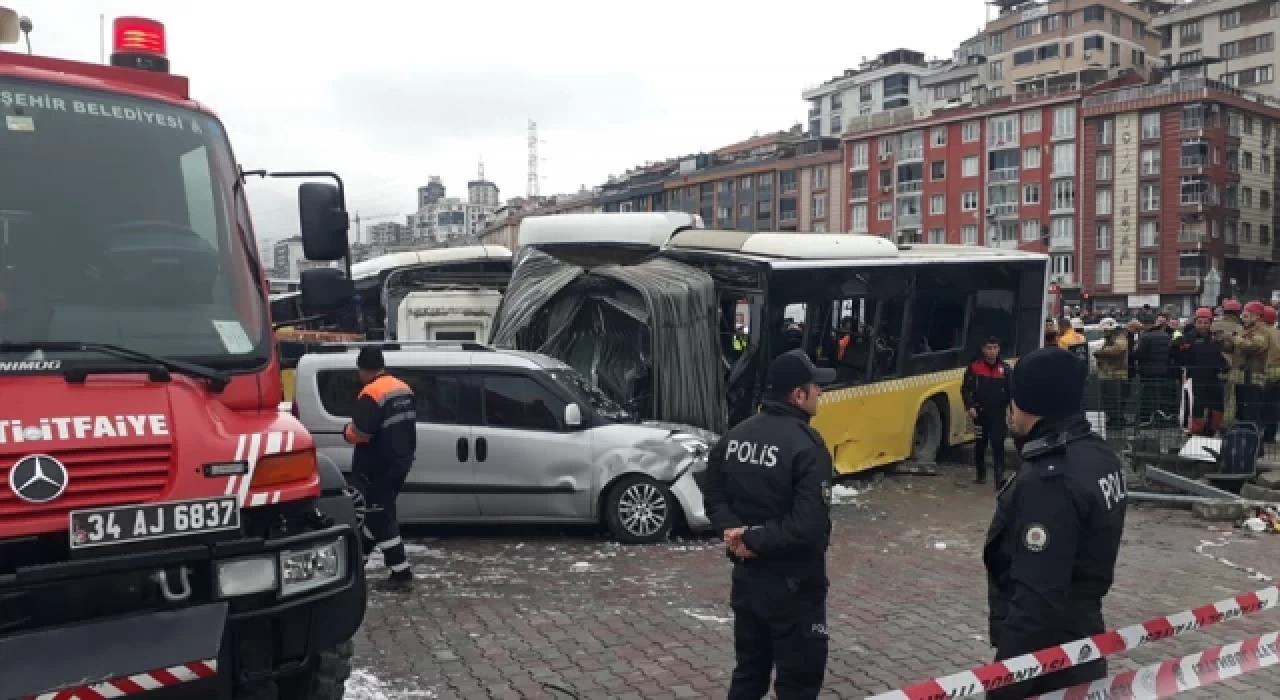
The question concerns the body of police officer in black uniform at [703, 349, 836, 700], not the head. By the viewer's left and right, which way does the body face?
facing away from the viewer and to the right of the viewer

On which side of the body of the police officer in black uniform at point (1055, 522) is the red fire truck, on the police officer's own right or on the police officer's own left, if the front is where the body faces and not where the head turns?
on the police officer's own left

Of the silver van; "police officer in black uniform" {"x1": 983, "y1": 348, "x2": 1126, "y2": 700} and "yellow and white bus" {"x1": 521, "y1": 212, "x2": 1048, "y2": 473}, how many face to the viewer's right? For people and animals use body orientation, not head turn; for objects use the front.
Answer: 1

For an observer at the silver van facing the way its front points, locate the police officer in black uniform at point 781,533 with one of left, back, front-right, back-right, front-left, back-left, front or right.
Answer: right

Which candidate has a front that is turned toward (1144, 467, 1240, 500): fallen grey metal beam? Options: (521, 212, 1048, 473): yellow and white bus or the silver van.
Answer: the silver van

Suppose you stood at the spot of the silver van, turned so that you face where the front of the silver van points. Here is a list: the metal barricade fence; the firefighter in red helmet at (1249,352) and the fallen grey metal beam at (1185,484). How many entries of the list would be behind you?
0

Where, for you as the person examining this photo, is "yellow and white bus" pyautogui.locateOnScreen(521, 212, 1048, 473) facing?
facing the viewer and to the left of the viewer

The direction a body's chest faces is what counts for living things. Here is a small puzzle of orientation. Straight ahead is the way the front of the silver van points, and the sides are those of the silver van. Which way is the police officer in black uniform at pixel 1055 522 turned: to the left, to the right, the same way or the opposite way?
to the left

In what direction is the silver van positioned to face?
to the viewer's right

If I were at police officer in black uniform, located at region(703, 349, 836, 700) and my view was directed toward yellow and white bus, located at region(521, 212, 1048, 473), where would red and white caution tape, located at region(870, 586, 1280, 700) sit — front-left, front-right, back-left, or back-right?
back-right

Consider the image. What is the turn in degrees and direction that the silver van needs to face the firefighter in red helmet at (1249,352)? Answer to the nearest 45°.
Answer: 0° — it already faces them

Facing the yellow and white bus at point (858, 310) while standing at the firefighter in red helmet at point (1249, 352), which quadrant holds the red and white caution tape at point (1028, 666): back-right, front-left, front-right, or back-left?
front-left

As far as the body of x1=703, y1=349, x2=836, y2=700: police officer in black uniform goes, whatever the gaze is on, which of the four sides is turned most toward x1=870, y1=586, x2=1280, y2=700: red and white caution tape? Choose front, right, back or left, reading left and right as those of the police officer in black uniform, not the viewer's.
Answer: right

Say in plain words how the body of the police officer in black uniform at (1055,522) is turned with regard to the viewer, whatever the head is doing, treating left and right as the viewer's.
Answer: facing away from the viewer and to the left of the viewer

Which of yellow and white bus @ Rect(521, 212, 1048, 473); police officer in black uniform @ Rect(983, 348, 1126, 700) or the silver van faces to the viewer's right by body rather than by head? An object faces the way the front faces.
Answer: the silver van

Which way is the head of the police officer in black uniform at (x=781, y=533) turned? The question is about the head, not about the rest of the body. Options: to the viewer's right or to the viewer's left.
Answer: to the viewer's right

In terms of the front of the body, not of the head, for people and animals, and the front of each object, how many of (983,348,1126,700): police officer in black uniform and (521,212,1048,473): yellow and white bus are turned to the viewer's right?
0

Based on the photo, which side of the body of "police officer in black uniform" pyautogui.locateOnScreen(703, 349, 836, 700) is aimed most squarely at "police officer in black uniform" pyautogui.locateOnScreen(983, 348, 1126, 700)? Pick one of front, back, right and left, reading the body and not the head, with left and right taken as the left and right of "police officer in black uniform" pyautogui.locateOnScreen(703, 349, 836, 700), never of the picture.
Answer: right
